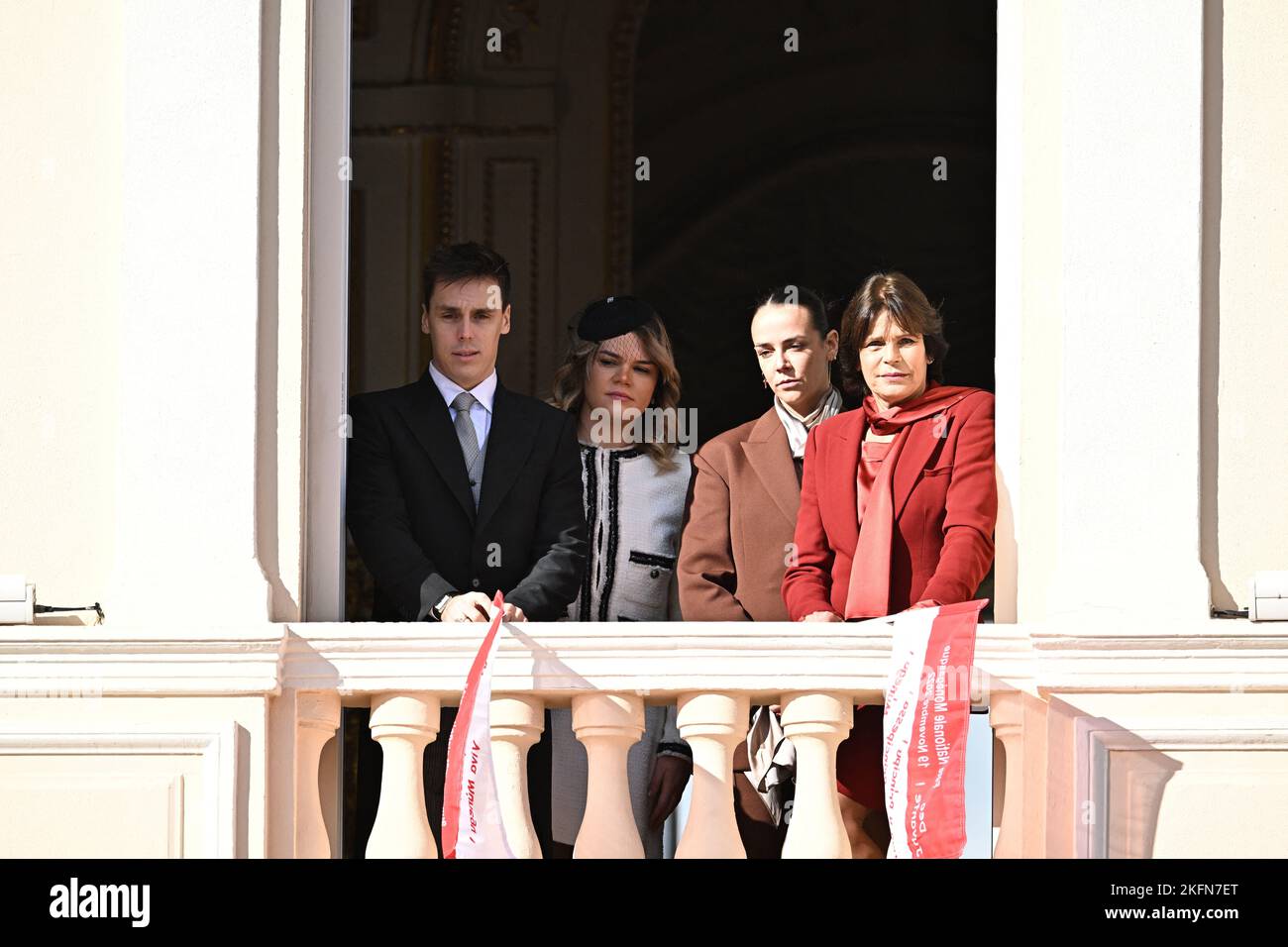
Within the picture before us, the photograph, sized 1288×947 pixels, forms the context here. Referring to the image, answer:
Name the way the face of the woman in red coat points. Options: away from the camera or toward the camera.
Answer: toward the camera

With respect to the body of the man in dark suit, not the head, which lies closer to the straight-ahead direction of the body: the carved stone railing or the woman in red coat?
the carved stone railing

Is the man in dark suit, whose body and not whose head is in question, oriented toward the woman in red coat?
no

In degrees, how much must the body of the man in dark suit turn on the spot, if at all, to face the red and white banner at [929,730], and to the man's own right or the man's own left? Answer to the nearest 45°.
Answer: approximately 45° to the man's own left

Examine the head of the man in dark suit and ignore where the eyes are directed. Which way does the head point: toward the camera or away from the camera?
toward the camera

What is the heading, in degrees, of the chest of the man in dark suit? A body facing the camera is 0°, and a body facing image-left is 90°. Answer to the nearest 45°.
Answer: approximately 0°
